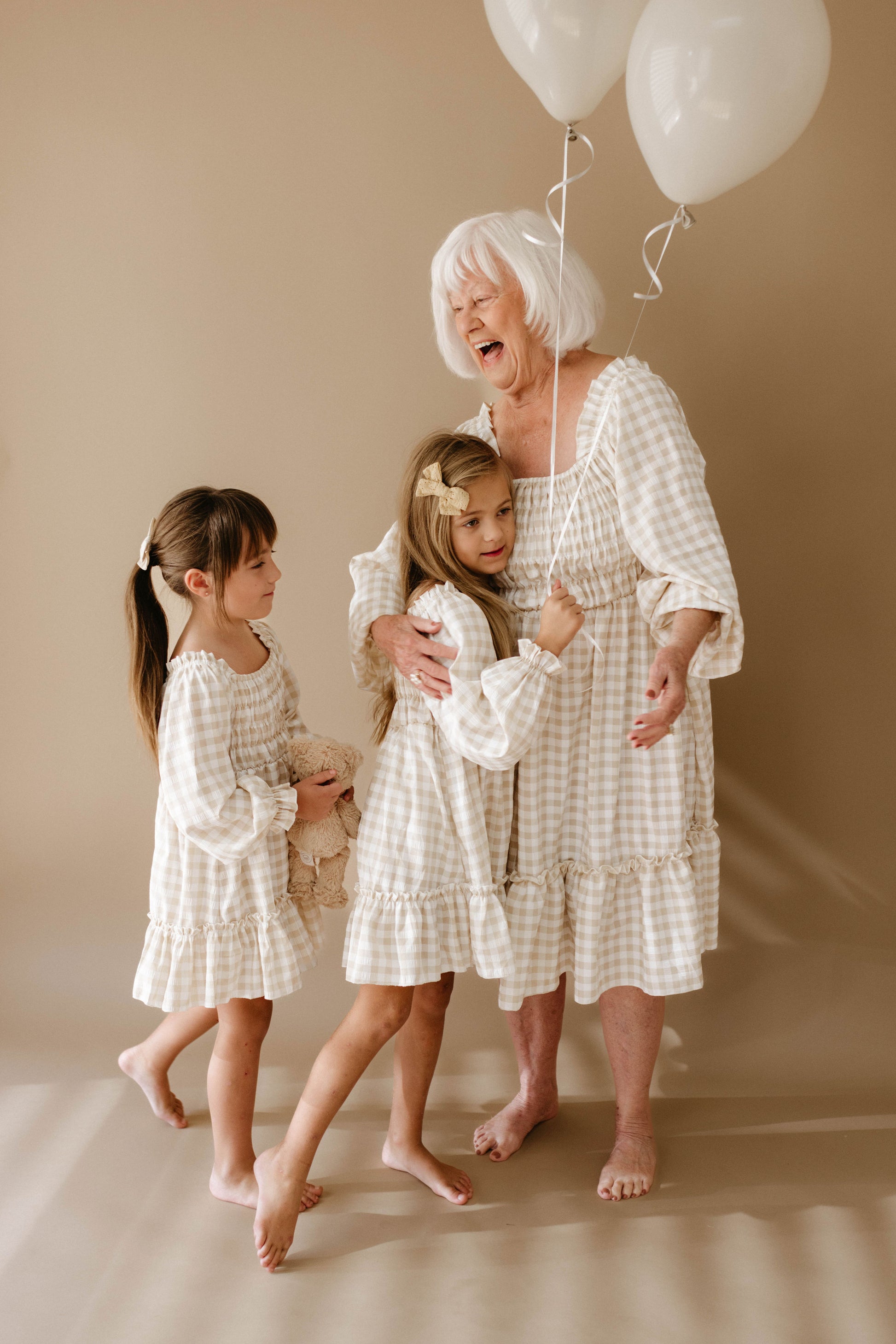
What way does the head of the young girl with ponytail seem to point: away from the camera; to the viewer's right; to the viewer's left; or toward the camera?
to the viewer's right

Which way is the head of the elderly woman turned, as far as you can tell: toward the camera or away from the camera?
toward the camera

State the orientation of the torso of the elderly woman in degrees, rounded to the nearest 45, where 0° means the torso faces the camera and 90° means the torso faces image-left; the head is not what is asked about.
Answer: approximately 45°
